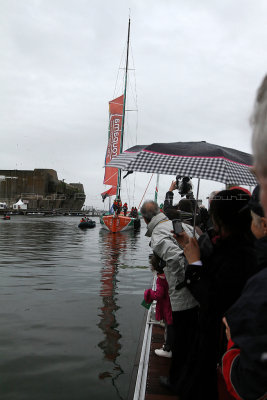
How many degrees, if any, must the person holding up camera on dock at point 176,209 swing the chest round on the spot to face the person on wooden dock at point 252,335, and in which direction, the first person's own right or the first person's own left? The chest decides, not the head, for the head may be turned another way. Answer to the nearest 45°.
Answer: approximately 135° to the first person's own left

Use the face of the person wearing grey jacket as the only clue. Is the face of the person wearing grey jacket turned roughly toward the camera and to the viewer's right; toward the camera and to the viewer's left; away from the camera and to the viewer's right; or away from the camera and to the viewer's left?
away from the camera and to the viewer's left

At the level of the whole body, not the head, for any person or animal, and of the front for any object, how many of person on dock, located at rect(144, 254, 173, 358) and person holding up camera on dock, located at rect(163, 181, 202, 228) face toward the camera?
0

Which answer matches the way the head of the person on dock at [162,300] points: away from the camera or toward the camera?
away from the camera

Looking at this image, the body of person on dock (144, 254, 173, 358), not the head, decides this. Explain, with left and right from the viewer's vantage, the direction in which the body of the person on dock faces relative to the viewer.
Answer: facing to the left of the viewer

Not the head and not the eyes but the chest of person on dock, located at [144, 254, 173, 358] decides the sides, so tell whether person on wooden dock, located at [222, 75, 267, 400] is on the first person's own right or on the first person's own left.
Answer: on the first person's own left

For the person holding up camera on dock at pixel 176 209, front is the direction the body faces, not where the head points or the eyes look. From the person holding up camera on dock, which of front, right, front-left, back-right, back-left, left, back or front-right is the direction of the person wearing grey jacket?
back-left

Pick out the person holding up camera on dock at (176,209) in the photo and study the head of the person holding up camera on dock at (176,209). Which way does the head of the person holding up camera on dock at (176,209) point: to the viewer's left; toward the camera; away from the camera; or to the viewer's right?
away from the camera

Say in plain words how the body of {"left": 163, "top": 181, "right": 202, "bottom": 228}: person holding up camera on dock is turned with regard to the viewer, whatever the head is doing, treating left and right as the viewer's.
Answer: facing away from the viewer and to the left of the viewer
